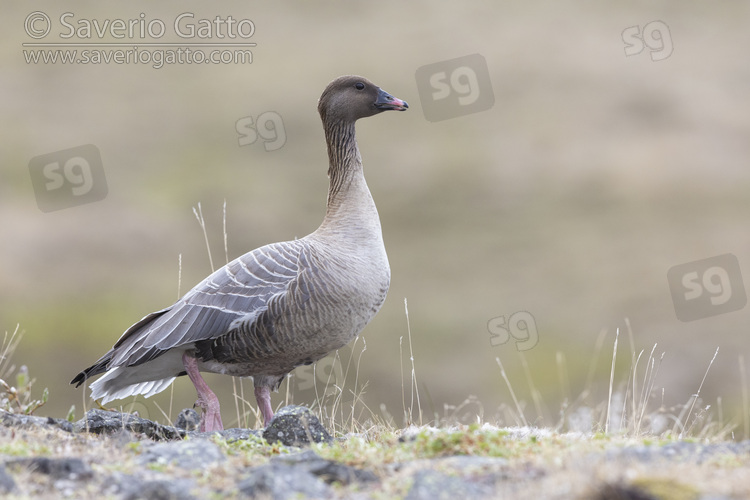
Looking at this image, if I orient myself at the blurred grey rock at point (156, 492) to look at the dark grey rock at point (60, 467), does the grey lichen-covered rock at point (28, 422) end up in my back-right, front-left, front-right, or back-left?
front-right

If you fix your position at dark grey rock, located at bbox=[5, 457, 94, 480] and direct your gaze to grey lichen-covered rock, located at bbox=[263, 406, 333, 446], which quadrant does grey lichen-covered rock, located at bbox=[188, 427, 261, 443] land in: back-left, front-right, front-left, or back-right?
front-left

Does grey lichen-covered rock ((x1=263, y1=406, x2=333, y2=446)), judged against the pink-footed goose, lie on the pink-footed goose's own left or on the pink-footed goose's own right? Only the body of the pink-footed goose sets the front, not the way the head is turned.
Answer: on the pink-footed goose's own right

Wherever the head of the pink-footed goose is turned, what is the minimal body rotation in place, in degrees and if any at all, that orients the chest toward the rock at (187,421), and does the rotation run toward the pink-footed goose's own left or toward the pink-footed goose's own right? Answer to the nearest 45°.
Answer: approximately 180°

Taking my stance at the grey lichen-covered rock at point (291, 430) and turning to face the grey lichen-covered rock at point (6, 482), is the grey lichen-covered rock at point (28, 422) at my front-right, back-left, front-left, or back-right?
front-right

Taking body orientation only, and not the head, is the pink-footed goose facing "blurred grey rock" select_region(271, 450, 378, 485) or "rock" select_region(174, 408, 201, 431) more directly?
the blurred grey rock

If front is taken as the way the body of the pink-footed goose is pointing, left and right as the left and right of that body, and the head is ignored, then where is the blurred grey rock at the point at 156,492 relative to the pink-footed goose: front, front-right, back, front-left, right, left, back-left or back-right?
right

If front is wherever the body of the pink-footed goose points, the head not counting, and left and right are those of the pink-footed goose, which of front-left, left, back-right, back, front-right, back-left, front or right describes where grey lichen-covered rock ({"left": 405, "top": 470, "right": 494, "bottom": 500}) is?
right

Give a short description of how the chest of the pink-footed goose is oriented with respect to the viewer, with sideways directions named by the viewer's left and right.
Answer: facing to the right of the viewer

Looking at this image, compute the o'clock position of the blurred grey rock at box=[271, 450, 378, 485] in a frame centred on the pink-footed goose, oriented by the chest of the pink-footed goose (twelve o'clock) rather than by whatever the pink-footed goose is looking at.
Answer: The blurred grey rock is roughly at 3 o'clock from the pink-footed goose.

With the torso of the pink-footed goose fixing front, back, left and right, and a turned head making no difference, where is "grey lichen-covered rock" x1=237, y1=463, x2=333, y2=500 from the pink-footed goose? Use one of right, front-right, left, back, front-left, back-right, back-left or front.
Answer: right
